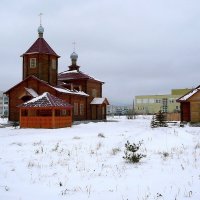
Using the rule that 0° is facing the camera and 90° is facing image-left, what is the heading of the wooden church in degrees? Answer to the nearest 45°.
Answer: approximately 45°

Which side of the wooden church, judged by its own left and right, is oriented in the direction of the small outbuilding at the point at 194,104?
left

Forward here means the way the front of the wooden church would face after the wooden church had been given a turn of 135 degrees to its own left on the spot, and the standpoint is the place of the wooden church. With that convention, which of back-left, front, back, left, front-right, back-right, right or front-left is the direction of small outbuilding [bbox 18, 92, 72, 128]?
right
